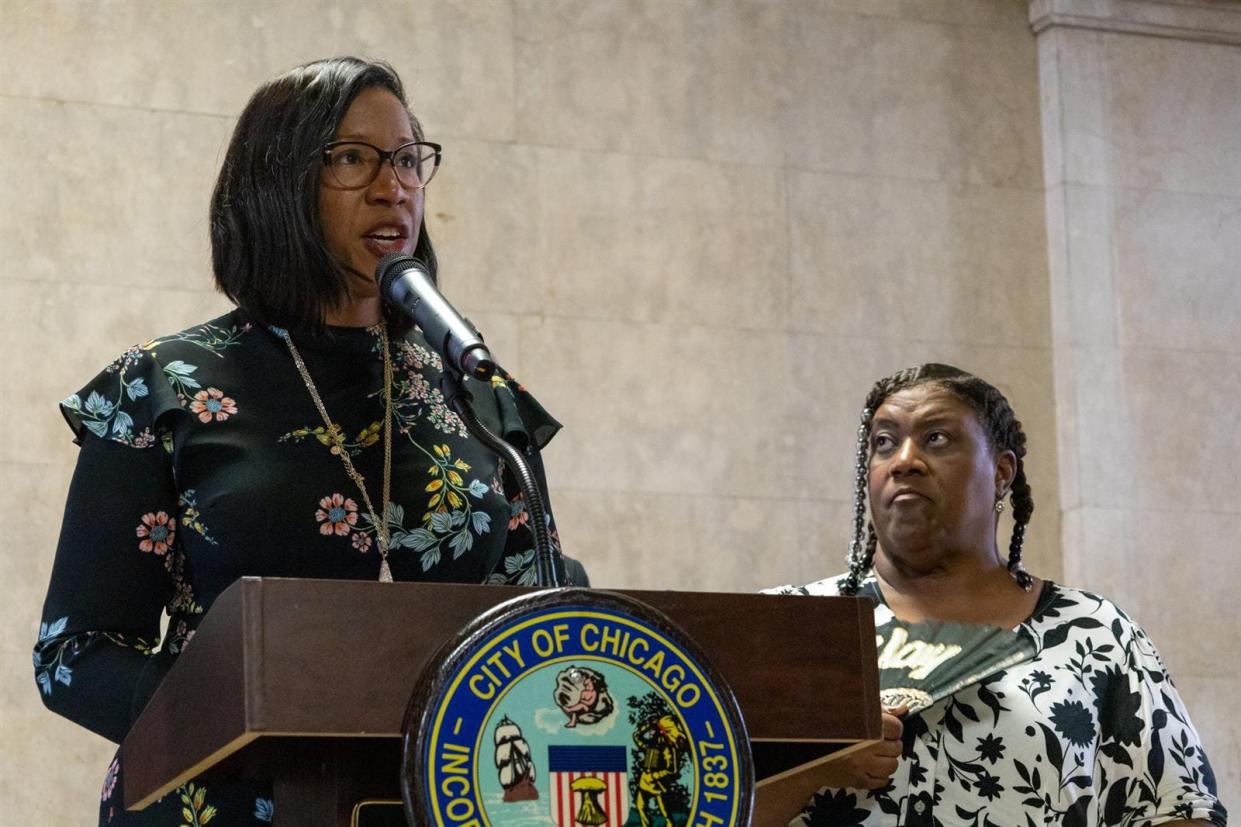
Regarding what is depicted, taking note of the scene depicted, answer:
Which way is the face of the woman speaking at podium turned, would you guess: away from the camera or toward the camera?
toward the camera

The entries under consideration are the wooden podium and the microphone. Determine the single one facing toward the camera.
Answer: the wooden podium

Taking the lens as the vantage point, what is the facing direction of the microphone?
facing away from the viewer and to the left of the viewer

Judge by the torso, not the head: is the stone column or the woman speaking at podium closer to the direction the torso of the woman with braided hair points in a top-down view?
the woman speaking at podium

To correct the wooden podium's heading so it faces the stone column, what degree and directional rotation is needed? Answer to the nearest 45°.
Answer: approximately 135° to its left

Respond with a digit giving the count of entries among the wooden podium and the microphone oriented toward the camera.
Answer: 1

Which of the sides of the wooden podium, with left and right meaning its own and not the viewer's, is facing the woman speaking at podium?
back

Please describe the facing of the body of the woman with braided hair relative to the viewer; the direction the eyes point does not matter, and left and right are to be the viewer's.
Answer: facing the viewer and to the left of the viewer

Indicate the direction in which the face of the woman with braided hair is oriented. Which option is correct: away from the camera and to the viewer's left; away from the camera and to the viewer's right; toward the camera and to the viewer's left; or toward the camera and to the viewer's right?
toward the camera and to the viewer's left

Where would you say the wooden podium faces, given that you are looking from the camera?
facing the viewer
